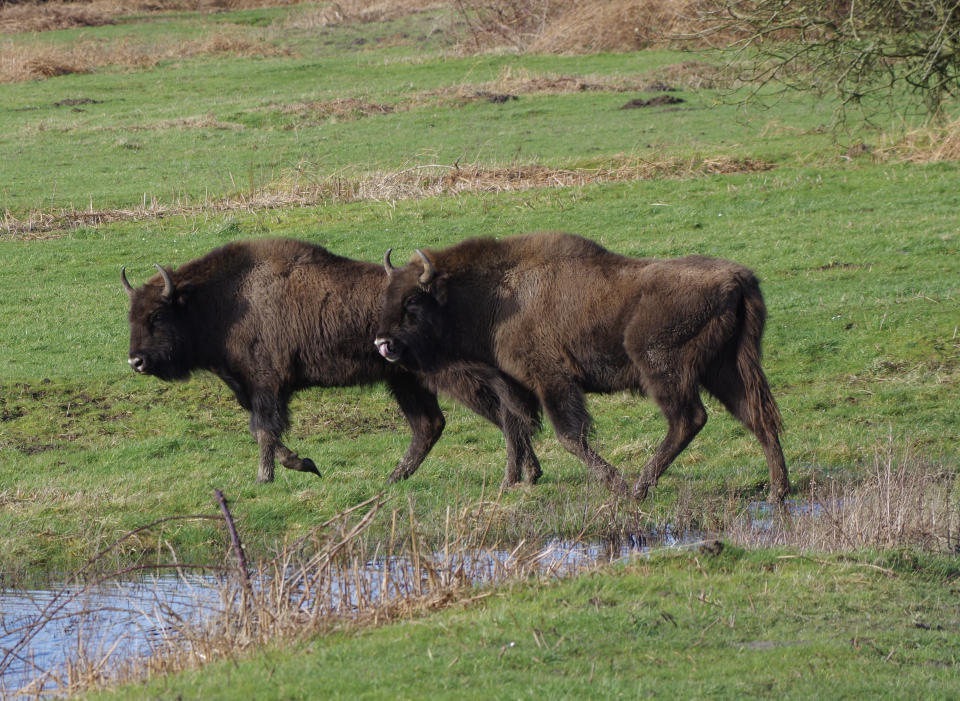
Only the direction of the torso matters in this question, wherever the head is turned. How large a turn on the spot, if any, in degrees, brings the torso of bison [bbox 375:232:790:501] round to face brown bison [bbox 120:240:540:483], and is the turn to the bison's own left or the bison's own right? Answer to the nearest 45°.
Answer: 0° — it already faces it

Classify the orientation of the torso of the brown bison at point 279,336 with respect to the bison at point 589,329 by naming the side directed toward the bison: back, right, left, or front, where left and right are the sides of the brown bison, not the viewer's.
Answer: back

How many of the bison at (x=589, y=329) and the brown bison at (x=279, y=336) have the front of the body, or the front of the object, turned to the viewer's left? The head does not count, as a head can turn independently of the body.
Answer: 2

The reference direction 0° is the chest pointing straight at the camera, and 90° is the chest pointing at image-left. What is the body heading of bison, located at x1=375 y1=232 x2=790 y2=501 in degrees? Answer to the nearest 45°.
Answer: approximately 90°

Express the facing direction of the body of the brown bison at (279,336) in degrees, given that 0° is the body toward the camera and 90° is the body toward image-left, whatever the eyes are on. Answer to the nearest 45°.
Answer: approximately 90°
